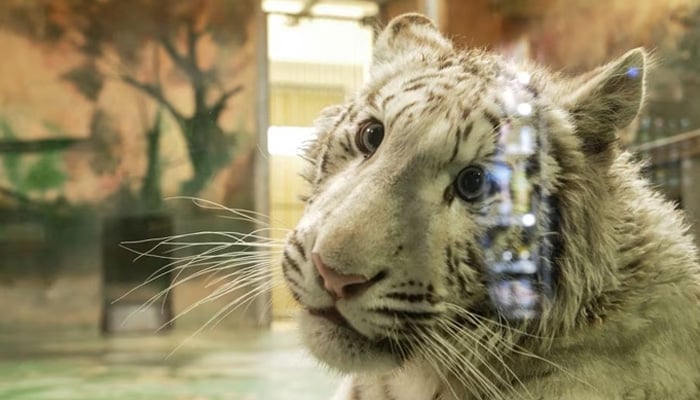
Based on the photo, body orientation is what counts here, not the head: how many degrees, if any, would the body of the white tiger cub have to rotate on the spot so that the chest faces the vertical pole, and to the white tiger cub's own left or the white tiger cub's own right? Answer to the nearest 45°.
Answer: approximately 90° to the white tiger cub's own right

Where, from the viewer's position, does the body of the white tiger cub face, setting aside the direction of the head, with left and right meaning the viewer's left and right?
facing the viewer and to the left of the viewer
